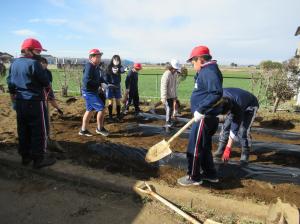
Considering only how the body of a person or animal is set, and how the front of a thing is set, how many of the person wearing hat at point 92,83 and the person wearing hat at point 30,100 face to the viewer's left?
0

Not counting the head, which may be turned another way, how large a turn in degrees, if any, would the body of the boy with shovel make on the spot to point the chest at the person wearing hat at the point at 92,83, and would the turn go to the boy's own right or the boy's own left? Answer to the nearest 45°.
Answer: approximately 45° to the boy's own right

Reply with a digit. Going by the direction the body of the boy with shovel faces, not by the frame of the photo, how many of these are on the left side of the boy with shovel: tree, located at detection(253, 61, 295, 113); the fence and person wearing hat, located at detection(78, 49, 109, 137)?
0

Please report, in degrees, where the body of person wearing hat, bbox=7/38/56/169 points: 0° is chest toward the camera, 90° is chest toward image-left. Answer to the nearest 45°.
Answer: approximately 225°

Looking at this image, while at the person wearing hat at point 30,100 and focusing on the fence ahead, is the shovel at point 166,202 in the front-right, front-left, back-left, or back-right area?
back-right

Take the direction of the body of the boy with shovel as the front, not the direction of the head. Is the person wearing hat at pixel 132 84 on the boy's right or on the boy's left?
on the boy's right

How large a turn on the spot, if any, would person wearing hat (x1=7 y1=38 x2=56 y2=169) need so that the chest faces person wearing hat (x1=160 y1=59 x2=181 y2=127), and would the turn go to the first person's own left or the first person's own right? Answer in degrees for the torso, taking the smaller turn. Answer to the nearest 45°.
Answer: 0° — they already face them

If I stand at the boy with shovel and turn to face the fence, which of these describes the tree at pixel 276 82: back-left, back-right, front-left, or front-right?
front-right

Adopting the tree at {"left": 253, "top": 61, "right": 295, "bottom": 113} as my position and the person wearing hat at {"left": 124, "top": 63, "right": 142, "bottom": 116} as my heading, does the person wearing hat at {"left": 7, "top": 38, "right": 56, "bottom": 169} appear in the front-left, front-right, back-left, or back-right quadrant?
front-left

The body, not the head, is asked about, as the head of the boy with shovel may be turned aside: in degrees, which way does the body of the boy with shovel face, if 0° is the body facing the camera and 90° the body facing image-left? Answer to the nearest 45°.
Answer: approximately 90°

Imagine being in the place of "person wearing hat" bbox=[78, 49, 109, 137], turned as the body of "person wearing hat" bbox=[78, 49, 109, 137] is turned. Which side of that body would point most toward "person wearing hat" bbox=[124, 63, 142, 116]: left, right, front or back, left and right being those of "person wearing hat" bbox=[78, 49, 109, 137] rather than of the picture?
left

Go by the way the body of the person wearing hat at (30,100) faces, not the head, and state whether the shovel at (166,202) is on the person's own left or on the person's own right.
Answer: on the person's own right

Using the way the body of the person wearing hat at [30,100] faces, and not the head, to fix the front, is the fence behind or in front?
in front

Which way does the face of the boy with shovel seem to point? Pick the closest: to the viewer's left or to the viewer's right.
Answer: to the viewer's left
